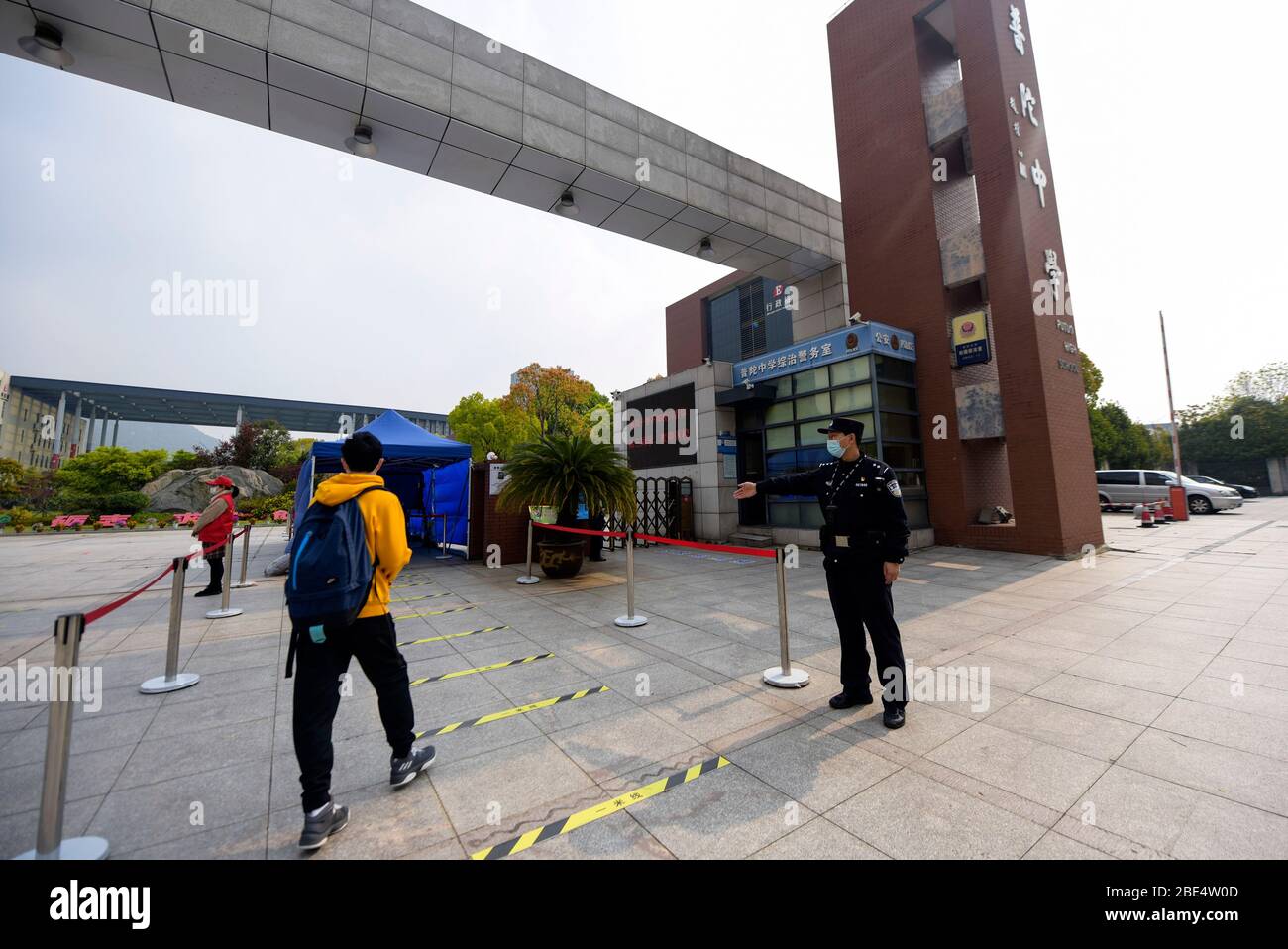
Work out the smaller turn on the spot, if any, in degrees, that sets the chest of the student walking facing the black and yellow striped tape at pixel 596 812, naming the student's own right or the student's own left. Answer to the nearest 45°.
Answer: approximately 90° to the student's own right

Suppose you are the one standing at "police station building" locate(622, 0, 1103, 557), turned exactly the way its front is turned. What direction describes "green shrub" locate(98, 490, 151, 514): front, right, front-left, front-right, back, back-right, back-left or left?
front-right

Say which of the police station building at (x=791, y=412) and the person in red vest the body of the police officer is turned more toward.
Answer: the person in red vest

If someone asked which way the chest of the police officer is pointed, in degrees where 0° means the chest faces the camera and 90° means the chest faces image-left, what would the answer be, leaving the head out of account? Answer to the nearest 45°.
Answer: approximately 45°

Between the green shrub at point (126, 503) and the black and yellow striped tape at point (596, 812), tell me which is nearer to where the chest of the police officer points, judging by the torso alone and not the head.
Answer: the black and yellow striped tape

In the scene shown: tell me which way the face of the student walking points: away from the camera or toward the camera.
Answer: away from the camera

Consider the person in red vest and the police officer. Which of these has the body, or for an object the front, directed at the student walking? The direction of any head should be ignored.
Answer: the police officer

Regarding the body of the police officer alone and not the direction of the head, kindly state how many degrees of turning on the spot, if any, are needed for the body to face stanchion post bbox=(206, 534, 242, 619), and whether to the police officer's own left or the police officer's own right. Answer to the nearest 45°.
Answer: approximately 45° to the police officer's own right

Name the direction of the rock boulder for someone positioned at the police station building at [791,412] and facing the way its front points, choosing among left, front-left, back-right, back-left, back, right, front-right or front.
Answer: front-right

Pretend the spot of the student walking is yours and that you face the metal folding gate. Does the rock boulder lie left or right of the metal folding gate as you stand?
left
